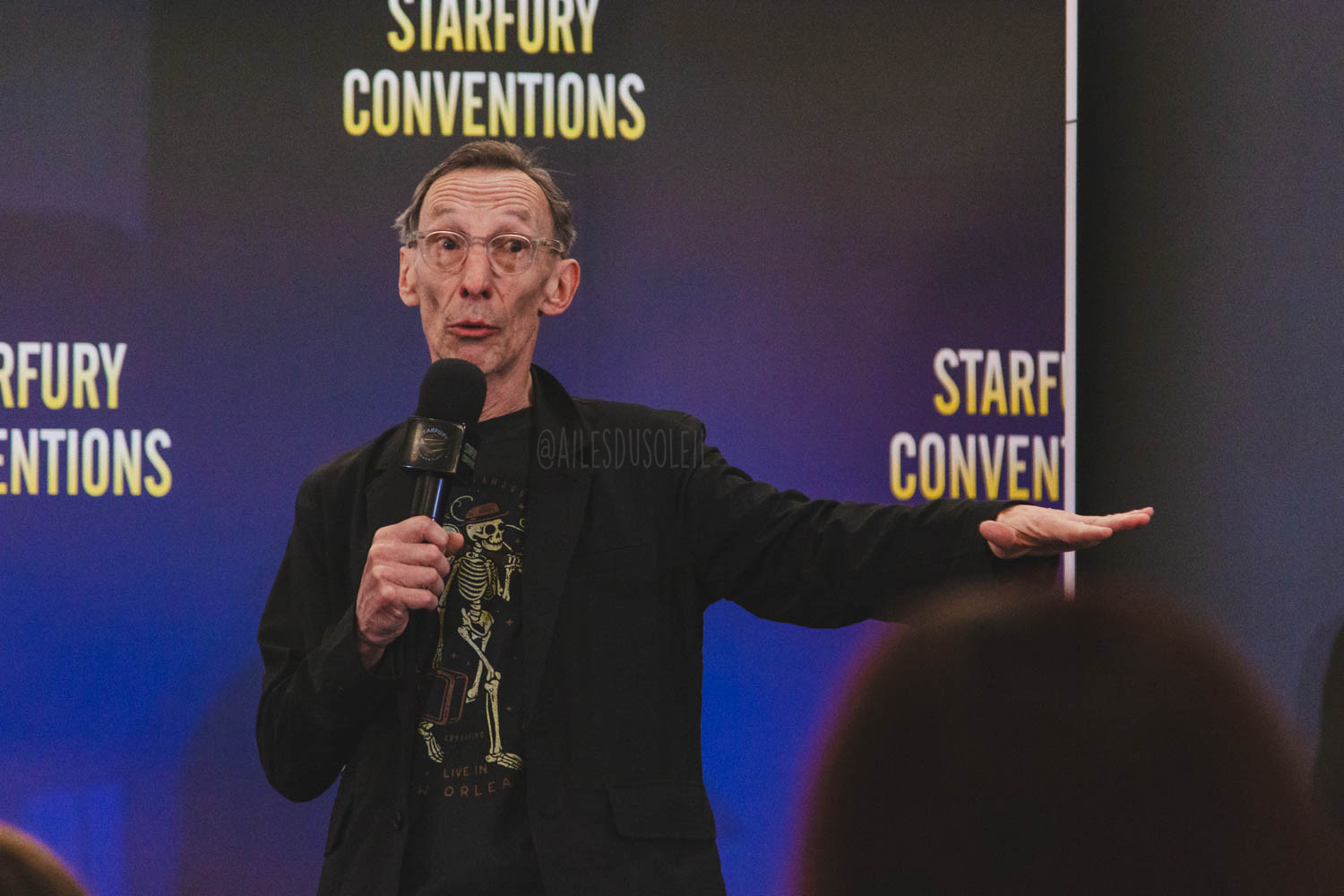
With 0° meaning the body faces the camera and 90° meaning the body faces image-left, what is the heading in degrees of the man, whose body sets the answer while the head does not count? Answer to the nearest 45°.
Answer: approximately 0°

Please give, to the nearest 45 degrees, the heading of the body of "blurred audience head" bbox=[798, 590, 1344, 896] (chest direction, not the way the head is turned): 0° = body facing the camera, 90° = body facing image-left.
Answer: approximately 180°

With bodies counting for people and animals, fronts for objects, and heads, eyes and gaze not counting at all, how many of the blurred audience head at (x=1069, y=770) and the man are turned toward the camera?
1

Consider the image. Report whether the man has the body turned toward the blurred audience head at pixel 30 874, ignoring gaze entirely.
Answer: yes

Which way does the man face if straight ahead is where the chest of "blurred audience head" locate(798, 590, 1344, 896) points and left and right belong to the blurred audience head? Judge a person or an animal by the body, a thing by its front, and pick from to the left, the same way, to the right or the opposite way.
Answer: the opposite way

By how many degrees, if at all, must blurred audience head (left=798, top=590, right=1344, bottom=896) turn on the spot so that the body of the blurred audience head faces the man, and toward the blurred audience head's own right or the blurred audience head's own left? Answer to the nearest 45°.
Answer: approximately 45° to the blurred audience head's own left

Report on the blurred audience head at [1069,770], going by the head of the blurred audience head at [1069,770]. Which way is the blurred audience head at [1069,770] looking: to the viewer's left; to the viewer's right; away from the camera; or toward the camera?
away from the camera
